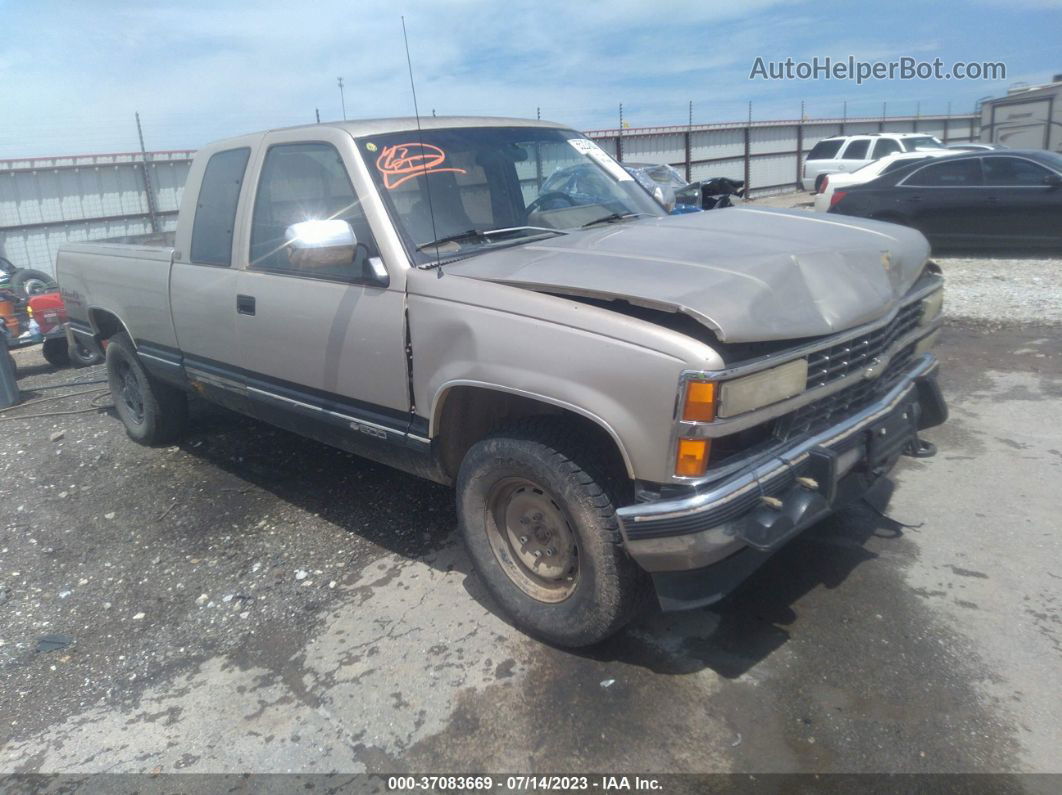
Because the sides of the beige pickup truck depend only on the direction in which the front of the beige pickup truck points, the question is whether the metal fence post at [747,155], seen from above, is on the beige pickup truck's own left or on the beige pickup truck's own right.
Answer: on the beige pickup truck's own left

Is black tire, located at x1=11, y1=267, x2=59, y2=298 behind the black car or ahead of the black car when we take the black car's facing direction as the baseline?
behind

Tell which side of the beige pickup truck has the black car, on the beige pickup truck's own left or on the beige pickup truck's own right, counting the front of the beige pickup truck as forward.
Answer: on the beige pickup truck's own left

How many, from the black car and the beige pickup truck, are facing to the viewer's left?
0

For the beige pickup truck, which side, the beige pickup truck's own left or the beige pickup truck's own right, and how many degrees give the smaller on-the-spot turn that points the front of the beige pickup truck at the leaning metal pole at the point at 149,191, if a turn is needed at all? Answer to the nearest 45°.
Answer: approximately 180°

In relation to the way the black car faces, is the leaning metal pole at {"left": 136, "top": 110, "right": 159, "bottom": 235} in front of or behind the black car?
behind

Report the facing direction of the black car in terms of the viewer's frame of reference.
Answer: facing to the right of the viewer
